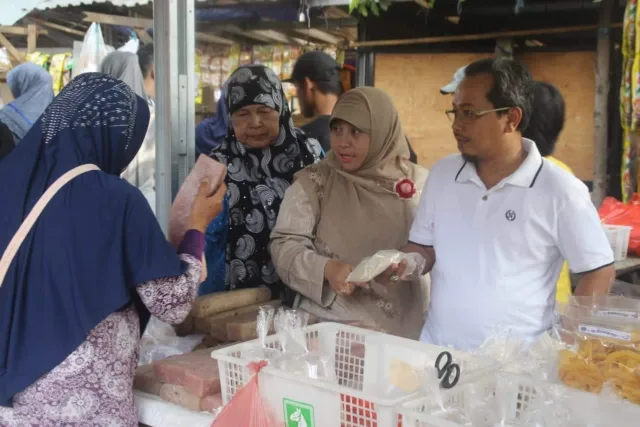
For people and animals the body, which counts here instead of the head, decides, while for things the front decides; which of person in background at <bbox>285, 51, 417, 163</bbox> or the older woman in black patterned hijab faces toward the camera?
the older woman in black patterned hijab

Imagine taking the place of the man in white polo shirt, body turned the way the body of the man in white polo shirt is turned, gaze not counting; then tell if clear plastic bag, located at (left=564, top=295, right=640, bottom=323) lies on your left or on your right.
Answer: on your left

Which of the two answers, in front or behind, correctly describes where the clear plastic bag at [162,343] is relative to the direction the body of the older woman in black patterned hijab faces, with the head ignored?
in front

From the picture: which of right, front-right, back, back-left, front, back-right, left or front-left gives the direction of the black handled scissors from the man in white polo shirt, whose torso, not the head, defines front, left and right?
front-left

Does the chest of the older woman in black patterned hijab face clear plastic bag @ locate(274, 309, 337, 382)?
yes

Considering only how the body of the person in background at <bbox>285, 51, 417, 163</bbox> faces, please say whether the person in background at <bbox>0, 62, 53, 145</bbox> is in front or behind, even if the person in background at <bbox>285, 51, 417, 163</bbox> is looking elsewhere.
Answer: in front

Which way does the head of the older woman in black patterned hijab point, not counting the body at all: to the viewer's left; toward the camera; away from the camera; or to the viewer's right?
toward the camera

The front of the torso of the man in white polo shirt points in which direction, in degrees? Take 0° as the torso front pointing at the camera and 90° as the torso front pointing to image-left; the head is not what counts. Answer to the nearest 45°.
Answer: approximately 45°

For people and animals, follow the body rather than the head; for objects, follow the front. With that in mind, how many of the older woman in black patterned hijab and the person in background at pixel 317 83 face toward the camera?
1

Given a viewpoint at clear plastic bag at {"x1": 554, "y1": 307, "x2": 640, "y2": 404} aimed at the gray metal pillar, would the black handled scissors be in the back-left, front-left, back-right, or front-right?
front-left

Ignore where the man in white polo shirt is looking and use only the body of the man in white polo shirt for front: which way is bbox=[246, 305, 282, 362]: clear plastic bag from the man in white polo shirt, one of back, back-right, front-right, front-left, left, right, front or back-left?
front

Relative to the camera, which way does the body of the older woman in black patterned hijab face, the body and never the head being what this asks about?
toward the camera

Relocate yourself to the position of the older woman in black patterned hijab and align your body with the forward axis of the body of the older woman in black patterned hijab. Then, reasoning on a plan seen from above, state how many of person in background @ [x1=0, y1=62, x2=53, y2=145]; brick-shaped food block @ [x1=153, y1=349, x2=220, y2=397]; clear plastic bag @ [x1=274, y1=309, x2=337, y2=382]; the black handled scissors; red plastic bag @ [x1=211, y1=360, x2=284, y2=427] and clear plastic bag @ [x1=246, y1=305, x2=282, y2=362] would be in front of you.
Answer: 5

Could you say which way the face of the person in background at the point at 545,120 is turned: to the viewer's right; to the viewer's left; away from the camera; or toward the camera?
away from the camera
